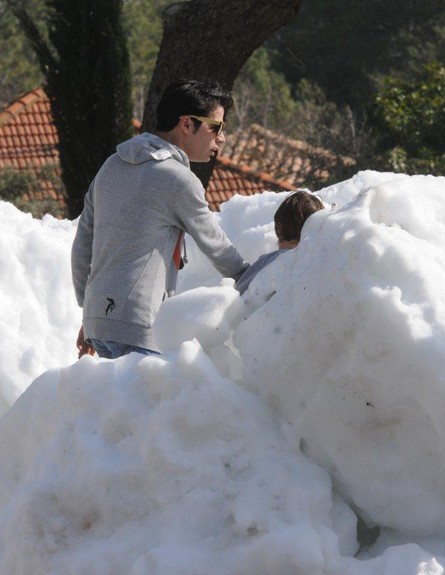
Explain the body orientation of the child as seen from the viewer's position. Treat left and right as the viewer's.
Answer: facing away from the viewer and to the right of the viewer

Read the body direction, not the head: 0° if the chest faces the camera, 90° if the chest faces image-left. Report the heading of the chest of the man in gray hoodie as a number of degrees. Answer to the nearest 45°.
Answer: approximately 225°

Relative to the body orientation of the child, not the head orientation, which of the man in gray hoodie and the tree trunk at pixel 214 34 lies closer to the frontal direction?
the tree trunk

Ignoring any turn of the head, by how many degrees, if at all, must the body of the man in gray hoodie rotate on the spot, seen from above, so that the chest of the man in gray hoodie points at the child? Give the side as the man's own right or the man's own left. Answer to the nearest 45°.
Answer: approximately 45° to the man's own right

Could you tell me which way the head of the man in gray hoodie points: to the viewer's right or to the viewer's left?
to the viewer's right

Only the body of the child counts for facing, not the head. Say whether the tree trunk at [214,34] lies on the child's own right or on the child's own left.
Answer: on the child's own left

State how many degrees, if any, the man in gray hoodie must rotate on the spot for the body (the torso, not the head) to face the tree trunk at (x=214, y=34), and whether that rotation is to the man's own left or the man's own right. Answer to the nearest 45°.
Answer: approximately 45° to the man's own left
